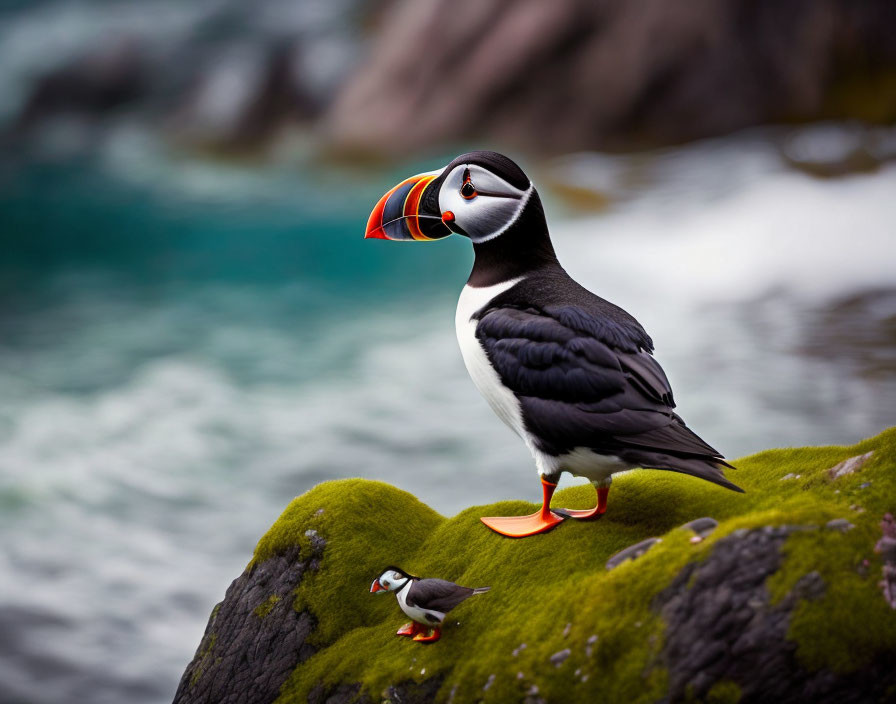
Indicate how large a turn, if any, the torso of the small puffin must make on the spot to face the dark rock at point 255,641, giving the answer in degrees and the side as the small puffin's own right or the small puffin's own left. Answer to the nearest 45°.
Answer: approximately 45° to the small puffin's own right

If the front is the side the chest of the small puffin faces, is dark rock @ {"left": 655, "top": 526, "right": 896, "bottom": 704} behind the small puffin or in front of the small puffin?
behind

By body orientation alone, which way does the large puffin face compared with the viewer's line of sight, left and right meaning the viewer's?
facing to the left of the viewer

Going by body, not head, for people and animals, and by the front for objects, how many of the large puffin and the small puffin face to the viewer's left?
2

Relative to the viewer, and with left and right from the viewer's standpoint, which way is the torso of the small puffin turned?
facing to the left of the viewer

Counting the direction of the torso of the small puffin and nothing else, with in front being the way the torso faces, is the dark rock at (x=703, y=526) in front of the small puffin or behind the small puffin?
behind
